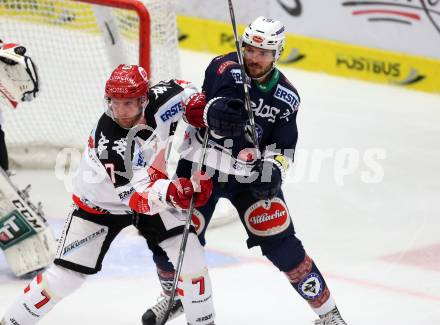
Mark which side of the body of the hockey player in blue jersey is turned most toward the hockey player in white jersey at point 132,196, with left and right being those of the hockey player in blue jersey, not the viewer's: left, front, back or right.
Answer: right

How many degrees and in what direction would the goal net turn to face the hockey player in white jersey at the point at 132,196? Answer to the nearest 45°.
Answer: approximately 45° to its left

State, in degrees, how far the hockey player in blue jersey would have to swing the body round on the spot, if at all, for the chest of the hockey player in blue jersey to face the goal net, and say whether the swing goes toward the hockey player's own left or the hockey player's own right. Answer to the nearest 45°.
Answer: approximately 135° to the hockey player's own right

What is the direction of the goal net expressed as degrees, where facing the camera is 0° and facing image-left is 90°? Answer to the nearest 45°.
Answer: approximately 45°

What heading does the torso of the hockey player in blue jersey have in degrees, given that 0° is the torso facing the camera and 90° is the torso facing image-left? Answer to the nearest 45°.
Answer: approximately 0°

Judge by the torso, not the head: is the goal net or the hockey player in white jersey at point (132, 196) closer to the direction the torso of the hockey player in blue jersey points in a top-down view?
the hockey player in white jersey
